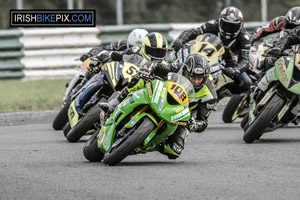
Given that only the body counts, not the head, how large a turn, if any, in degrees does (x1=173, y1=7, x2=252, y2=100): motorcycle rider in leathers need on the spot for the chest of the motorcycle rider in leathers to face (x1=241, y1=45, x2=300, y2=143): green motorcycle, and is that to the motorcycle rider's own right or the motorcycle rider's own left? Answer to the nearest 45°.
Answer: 0° — they already face it

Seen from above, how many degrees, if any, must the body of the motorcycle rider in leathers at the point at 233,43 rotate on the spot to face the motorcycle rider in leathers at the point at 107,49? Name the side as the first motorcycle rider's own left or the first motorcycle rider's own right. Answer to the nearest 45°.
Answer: approximately 45° to the first motorcycle rider's own right

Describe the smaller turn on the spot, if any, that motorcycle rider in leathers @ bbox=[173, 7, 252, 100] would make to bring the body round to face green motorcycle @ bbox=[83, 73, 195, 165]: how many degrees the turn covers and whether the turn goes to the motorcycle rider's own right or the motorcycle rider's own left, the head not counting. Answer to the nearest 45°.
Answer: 0° — they already face it

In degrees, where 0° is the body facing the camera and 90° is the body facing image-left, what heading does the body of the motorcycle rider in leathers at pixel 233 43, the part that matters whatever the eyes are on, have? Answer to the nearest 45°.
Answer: approximately 0°

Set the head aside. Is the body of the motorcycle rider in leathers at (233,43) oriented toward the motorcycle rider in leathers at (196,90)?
yes

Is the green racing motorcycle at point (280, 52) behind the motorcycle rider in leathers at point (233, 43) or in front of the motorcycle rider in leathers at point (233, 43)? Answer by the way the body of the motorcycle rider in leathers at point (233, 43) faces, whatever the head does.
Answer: in front

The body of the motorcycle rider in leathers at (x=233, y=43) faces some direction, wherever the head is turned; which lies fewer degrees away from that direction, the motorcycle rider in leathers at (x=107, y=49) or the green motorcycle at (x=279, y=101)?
the green motorcycle
